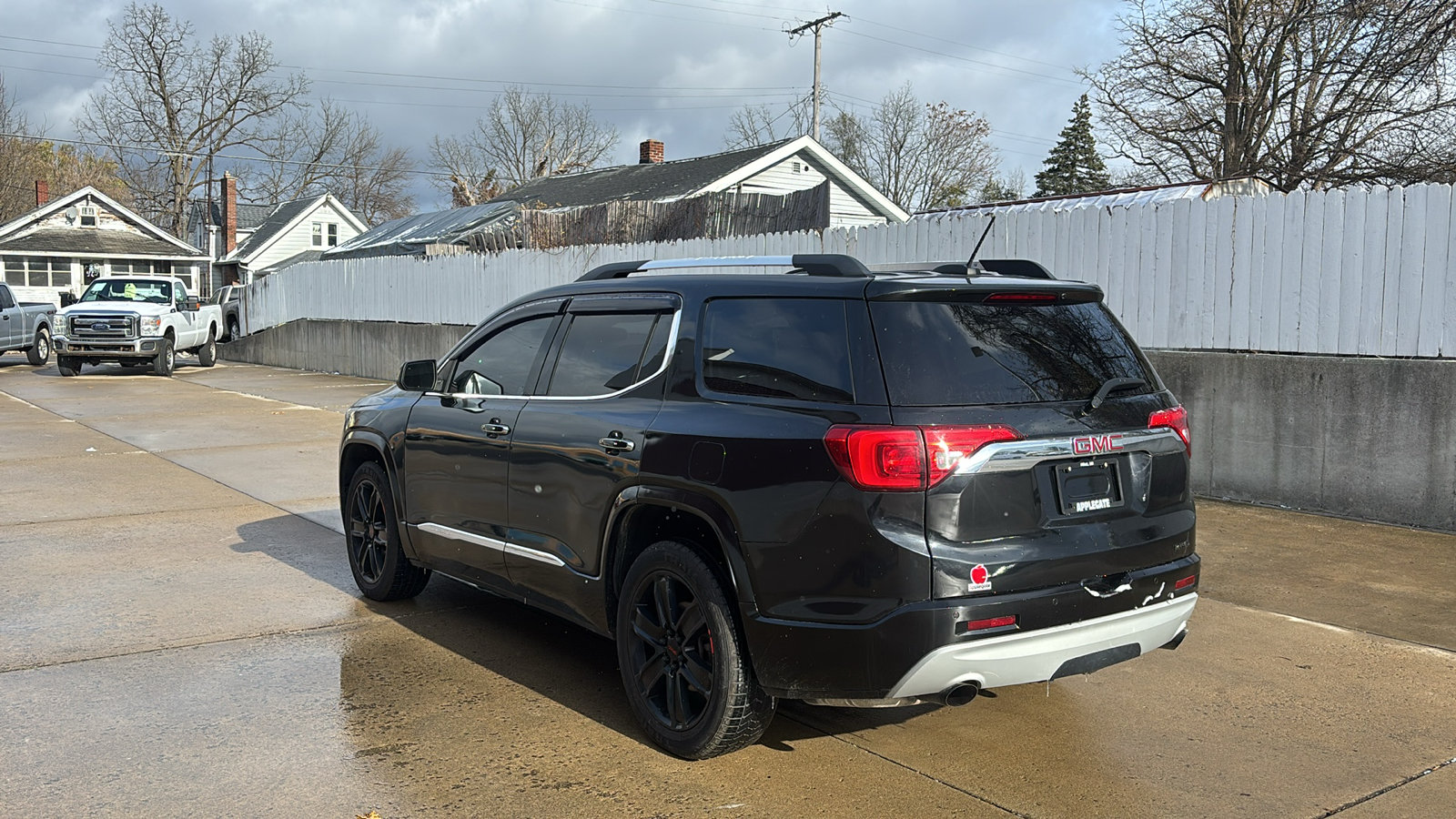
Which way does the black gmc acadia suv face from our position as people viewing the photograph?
facing away from the viewer and to the left of the viewer

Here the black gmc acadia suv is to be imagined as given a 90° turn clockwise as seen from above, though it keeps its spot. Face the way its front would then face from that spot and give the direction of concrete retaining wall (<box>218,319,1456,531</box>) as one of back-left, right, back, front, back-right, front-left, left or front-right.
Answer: front

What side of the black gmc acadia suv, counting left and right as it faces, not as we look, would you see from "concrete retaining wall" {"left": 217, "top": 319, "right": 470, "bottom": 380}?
front

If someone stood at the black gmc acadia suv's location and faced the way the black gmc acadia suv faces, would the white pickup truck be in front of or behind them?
in front
